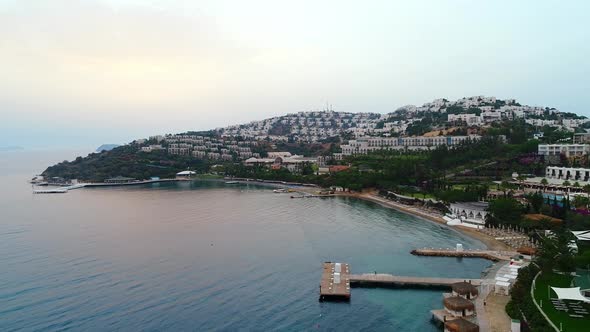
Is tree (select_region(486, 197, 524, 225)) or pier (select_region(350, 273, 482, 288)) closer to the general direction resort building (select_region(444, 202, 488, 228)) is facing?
the pier

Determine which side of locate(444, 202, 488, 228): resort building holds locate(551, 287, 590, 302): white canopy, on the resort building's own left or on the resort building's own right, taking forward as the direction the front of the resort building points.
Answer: on the resort building's own left

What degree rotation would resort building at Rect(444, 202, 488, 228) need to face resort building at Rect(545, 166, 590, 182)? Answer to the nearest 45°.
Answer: approximately 180°

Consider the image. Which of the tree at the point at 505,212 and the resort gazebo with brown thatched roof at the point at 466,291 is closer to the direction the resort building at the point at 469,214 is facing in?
the resort gazebo with brown thatched roof

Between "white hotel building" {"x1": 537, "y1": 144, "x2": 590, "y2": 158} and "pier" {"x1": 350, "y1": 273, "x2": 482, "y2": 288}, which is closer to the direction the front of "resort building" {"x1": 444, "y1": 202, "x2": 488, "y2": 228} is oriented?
the pier

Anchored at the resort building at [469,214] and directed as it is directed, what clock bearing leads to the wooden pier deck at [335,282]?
The wooden pier deck is roughly at 11 o'clock from the resort building.

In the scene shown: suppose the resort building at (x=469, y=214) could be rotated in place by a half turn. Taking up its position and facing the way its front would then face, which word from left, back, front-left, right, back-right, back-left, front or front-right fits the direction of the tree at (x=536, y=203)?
front-right

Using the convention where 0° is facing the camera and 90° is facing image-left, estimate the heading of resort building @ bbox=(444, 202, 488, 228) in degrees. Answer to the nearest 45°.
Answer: approximately 45°

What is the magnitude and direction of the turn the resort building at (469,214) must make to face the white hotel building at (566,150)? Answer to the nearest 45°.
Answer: approximately 180°
